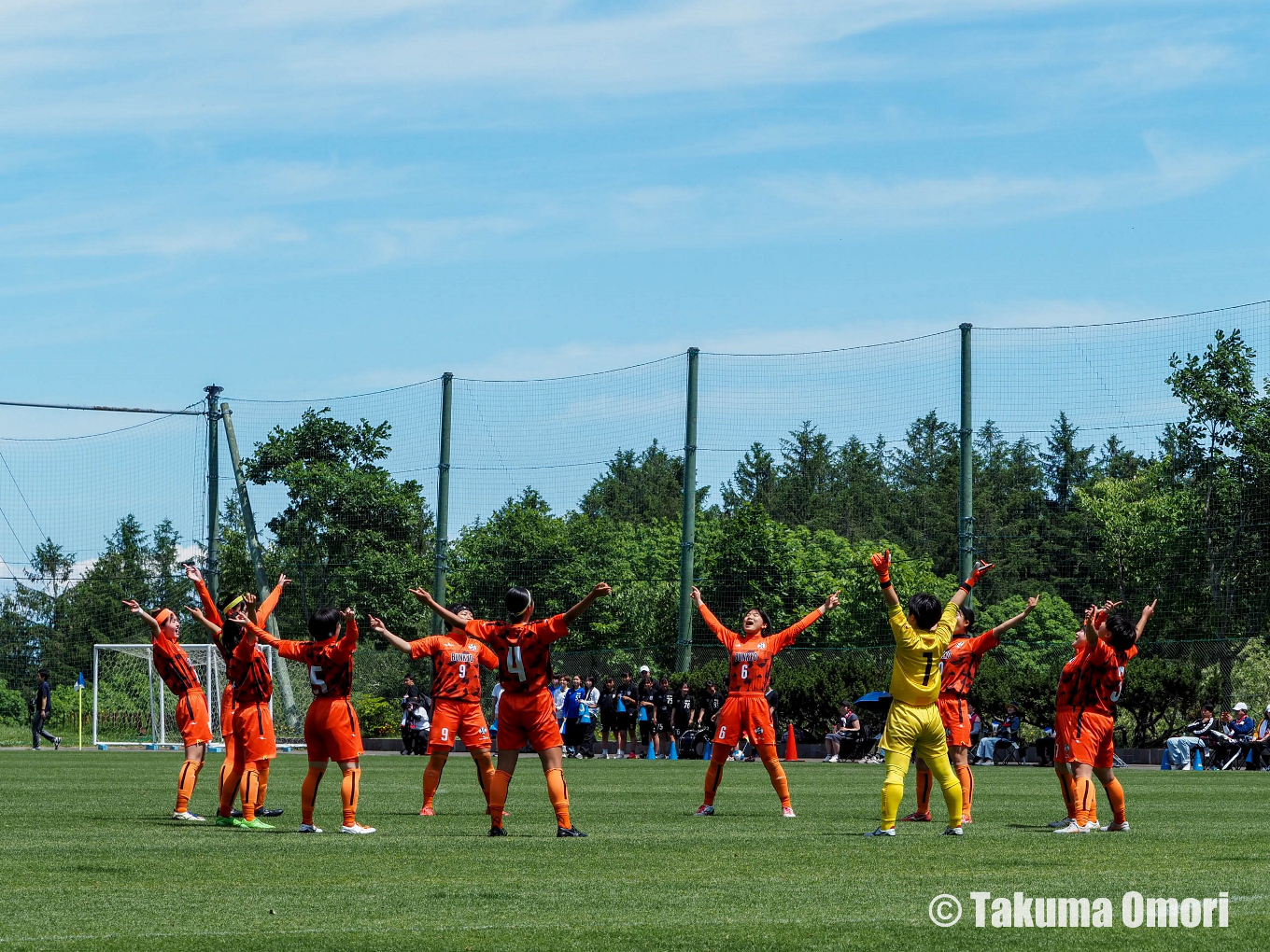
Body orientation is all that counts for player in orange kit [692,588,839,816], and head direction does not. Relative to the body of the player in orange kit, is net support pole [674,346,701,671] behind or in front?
behind

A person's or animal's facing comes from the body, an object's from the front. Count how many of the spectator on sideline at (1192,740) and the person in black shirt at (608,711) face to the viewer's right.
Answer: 0

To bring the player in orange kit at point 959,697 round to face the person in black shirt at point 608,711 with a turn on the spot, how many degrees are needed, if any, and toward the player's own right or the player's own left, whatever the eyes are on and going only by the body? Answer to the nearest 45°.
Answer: approximately 135° to the player's own right

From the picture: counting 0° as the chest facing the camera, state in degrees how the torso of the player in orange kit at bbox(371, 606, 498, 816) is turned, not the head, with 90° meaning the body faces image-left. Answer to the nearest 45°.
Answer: approximately 0°

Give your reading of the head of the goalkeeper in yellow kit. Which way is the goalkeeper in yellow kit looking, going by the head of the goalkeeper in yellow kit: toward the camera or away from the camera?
away from the camera

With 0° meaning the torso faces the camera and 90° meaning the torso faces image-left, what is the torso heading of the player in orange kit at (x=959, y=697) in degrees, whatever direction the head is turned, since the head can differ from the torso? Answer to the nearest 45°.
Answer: approximately 45°

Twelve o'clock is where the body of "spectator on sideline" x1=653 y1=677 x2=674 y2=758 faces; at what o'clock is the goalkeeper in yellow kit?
The goalkeeper in yellow kit is roughly at 12 o'clock from the spectator on sideline.

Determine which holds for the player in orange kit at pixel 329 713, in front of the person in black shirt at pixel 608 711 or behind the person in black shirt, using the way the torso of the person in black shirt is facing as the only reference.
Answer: in front

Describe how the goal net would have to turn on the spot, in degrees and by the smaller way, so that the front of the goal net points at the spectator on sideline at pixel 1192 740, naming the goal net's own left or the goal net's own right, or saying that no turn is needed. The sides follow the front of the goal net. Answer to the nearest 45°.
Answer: approximately 45° to the goal net's own left

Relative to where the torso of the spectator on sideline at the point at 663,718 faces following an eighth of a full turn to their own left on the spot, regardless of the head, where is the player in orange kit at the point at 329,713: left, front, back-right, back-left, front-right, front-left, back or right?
front-right

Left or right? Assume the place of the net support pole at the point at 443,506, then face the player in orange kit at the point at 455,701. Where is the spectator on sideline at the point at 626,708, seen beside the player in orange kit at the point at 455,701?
left
